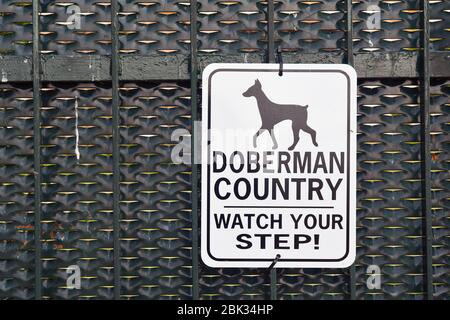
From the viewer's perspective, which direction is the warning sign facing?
toward the camera
